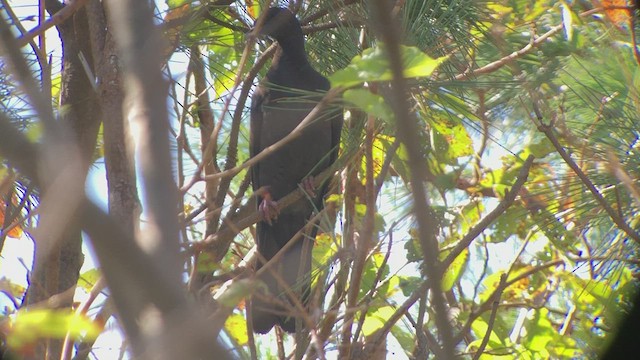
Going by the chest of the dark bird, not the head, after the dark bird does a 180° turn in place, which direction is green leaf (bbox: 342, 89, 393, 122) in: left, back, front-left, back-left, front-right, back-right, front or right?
back-right

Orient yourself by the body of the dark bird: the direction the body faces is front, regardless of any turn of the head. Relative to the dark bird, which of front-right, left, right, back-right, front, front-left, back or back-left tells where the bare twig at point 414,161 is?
front-left

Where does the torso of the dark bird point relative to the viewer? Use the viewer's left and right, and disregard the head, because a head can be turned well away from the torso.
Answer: facing the viewer and to the left of the viewer

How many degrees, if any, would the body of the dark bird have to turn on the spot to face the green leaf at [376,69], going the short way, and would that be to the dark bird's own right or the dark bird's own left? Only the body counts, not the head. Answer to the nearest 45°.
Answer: approximately 45° to the dark bird's own left
